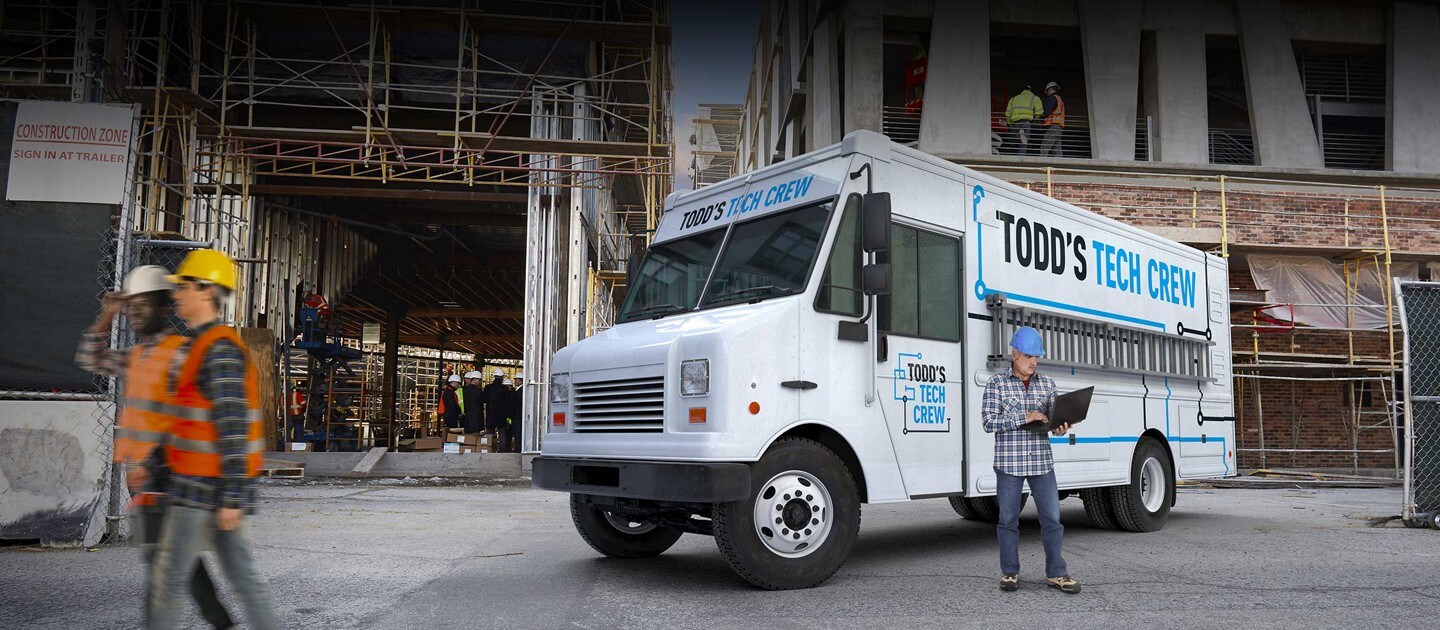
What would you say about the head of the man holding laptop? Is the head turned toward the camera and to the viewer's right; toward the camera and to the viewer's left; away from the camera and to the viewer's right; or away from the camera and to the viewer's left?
toward the camera and to the viewer's right

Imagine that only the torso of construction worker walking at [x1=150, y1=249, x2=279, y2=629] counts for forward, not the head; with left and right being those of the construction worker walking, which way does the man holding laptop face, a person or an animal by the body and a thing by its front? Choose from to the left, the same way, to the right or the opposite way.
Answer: to the left

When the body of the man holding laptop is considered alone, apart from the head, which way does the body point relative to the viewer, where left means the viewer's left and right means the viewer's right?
facing the viewer and to the right of the viewer

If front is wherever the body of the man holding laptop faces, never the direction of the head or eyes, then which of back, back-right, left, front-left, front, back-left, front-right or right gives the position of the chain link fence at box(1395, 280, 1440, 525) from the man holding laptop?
left

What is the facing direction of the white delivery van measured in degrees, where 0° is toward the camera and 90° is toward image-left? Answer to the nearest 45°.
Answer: approximately 45°

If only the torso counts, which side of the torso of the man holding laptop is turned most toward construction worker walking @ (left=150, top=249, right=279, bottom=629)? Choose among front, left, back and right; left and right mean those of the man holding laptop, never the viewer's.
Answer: right

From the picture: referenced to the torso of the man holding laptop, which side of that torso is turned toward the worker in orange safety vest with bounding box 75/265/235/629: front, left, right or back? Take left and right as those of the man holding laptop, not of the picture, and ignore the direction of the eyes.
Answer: right

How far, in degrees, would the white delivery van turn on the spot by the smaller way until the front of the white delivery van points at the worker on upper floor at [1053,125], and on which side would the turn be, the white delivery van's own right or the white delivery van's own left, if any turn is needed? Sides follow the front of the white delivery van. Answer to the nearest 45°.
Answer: approximately 135° to the white delivery van's own right

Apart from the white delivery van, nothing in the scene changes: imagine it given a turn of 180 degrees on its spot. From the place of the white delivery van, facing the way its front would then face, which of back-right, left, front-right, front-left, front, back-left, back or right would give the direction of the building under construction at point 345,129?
left

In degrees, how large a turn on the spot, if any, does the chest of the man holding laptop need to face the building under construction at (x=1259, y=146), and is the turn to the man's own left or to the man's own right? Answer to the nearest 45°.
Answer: approximately 135° to the man's own left

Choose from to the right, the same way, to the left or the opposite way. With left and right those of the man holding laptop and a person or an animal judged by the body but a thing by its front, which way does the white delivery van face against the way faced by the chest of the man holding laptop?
to the right

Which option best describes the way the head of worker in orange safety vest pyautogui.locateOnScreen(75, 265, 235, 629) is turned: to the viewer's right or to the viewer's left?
to the viewer's left

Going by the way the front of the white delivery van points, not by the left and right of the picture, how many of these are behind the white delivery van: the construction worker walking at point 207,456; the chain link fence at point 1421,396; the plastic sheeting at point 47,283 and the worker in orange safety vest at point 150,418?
1

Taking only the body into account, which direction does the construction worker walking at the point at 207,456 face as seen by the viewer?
to the viewer's left

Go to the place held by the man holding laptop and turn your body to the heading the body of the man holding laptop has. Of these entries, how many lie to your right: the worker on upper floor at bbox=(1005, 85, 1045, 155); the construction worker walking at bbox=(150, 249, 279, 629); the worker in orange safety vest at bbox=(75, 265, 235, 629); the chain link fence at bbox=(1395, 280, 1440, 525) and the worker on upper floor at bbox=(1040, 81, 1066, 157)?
2

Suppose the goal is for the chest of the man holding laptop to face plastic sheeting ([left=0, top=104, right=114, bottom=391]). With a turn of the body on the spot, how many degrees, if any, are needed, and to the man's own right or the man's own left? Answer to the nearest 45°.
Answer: approximately 135° to the man's own right

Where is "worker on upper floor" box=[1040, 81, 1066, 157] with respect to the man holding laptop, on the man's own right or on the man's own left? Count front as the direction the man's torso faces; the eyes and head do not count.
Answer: on the man's own left
